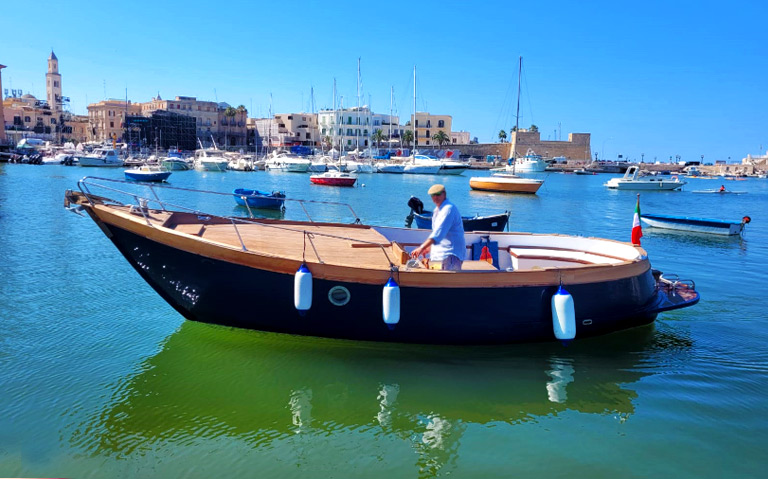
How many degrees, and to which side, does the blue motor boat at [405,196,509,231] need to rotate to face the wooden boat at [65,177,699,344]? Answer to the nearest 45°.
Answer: approximately 90° to its right

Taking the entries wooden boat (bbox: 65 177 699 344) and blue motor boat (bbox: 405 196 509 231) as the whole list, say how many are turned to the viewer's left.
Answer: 1

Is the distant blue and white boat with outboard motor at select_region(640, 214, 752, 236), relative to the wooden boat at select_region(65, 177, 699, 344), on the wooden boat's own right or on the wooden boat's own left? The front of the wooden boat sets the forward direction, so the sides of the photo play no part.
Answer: on the wooden boat's own right

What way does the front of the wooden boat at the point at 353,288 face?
to the viewer's left

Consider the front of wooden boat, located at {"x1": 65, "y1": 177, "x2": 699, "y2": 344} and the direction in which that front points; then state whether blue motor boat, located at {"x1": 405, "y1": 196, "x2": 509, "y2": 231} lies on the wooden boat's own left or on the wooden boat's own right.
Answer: on the wooden boat's own right

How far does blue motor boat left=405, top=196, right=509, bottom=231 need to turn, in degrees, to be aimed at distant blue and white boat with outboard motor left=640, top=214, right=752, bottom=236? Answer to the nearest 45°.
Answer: approximately 45° to its left

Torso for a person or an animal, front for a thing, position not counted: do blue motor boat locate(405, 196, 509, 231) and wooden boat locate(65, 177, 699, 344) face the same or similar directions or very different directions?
very different directions

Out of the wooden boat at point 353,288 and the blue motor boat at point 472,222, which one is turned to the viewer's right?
the blue motor boat

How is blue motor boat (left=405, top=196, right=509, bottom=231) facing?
to the viewer's right
